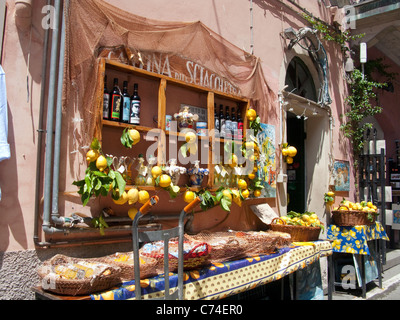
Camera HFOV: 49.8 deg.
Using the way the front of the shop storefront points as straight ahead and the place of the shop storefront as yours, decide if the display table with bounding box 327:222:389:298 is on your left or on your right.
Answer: on your left

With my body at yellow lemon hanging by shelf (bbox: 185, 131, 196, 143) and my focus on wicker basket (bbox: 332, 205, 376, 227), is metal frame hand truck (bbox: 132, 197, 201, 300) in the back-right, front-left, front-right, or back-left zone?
back-right

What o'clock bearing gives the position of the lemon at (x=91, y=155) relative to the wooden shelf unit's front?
The lemon is roughly at 3 o'clock from the wooden shelf unit.

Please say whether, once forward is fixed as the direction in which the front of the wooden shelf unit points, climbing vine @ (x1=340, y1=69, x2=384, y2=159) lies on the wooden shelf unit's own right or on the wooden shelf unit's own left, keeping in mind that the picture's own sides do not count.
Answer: on the wooden shelf unit's own left

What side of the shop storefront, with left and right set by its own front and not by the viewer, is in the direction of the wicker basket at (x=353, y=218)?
left

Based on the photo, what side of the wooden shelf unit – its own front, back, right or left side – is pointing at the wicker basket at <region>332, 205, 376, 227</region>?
left
